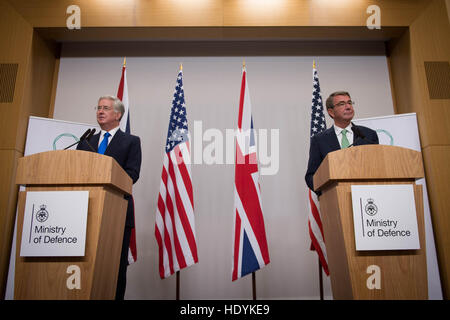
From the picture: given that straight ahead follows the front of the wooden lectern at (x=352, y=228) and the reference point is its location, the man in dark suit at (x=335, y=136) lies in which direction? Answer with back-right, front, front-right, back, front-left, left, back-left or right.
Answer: back

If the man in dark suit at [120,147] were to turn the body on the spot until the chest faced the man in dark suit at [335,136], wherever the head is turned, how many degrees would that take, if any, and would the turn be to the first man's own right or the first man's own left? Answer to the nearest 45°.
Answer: approximately 135° to the first man's own left

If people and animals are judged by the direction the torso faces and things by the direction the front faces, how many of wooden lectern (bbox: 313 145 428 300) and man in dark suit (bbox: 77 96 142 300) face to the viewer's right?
0

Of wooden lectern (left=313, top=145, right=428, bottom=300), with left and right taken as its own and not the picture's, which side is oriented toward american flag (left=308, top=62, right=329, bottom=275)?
back

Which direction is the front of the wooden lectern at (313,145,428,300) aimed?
toward the camera

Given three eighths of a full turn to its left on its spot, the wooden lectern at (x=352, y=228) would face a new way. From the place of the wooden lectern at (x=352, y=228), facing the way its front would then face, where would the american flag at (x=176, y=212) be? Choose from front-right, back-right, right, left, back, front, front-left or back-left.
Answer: left

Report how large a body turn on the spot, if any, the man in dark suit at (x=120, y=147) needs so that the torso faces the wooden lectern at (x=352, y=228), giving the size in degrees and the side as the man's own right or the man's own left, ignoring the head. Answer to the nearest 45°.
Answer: approximately 90° to the man's own left

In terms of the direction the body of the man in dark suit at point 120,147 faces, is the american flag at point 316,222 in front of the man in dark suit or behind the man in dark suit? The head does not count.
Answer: behind

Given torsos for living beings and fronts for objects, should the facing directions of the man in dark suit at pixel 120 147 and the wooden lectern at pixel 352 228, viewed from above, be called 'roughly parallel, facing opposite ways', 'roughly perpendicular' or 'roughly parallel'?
roughly parallel

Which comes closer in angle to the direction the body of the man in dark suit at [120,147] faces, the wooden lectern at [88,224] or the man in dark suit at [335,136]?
the wooden lectern

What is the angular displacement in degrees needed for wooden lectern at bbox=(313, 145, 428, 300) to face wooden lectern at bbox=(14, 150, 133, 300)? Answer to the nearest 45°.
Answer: approximately 90° to its right

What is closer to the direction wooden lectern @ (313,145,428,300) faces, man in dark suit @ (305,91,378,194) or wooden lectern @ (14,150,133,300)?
the wooden lectern

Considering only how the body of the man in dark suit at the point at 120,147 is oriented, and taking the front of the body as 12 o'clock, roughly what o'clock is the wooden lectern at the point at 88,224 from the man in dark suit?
The wooden lectern is roughly at 11 o'clock from the man in dark suit.
